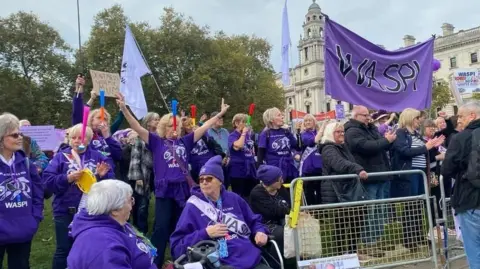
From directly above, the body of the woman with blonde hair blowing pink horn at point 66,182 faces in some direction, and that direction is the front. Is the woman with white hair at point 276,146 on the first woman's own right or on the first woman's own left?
on the first woman's own left

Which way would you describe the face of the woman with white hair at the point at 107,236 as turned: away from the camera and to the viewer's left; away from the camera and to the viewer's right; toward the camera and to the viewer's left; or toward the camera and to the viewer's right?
away from the camera and to the viewer's right

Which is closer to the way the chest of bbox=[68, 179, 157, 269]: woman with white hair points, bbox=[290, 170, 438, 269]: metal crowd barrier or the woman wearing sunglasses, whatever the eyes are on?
the metal crowd barrier

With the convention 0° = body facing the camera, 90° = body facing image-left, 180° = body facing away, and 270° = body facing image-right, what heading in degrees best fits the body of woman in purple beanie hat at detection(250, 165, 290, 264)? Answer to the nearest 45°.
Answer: approximately 315°

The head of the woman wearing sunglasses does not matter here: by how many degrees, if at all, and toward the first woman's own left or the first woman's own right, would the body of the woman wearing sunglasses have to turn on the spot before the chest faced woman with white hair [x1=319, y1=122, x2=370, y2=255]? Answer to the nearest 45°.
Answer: approximately 45° to the first woman's own left

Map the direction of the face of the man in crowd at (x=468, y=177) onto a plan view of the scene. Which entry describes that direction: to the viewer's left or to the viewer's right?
to the viewer's left

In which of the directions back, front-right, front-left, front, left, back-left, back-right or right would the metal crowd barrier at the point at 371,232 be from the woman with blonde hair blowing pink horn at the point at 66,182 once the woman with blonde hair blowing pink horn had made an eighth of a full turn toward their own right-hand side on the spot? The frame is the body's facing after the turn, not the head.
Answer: back-left

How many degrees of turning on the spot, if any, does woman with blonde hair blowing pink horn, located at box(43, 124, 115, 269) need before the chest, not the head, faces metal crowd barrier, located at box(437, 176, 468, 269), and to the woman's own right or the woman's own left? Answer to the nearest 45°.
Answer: approximately 90° to the woman's own left
